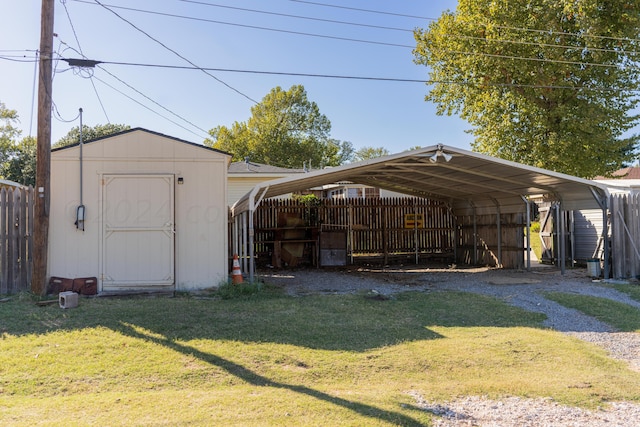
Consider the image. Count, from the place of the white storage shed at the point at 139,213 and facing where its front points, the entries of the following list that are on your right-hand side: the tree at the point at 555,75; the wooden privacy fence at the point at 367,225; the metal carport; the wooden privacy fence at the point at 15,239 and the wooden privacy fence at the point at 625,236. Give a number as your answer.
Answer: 1

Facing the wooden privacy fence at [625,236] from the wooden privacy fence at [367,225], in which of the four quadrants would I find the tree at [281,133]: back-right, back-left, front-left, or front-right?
back-left

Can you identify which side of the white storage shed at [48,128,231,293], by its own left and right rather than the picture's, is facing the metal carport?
left

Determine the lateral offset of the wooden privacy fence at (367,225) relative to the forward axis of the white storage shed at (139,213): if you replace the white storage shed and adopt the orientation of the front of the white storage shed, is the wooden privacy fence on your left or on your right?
on your left

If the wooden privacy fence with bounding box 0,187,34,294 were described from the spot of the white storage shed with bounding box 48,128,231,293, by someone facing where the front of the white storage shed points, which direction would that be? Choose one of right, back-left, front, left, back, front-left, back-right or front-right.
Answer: right

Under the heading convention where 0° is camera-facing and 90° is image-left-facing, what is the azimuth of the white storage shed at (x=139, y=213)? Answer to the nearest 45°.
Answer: approximately 0°

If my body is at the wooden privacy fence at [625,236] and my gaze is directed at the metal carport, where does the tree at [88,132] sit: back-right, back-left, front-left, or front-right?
front-right

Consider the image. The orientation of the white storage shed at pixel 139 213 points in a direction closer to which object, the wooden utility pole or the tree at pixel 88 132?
the wooden utility pole

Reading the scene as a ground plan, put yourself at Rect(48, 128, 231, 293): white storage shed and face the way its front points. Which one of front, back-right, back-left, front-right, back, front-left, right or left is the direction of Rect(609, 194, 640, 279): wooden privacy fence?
left

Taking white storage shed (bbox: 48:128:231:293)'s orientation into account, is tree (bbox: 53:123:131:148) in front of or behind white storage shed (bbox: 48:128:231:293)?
behind
